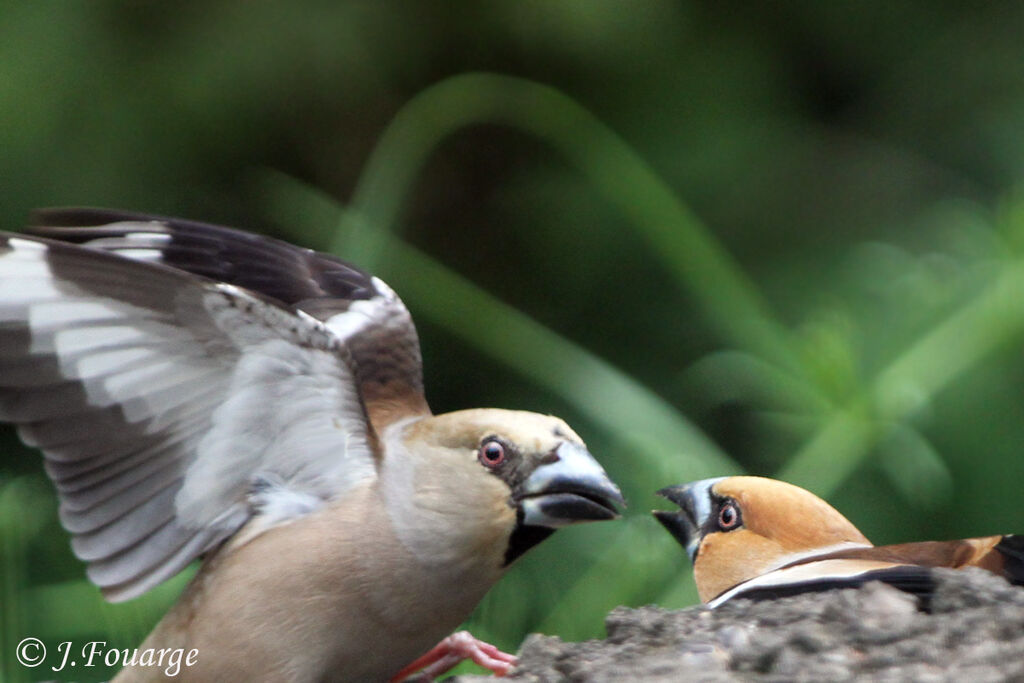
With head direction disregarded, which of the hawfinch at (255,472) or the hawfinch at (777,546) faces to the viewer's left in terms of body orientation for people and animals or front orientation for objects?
the hawfinch at (777,546)

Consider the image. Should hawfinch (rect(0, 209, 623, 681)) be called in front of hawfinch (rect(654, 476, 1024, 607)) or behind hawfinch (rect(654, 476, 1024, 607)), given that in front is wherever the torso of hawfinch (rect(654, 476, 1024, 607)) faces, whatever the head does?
in front

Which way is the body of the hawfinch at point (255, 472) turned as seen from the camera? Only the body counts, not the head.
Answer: to the viewer's right

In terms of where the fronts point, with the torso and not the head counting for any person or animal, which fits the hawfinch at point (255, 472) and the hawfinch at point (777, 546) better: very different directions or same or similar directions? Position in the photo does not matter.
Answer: very different directions

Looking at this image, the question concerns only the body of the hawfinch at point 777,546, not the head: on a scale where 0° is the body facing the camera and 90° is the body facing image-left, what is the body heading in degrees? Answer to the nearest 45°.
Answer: approximately 90°

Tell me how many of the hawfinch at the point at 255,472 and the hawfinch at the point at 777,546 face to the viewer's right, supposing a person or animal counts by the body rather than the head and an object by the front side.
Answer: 1

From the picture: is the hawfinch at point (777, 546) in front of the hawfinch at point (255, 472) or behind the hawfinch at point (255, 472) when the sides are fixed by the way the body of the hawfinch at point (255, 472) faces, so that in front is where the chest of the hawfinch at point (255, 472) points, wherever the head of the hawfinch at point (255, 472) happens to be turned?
in front
